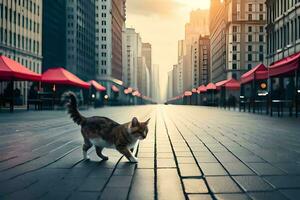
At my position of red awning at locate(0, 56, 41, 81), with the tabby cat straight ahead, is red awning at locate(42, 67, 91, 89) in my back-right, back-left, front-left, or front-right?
back-left

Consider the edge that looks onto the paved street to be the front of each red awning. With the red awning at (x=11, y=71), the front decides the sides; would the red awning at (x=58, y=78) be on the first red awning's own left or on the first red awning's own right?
on the first red awning's own left

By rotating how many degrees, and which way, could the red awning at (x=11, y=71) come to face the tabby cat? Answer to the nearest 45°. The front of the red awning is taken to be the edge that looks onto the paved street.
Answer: approximately 45° to its right

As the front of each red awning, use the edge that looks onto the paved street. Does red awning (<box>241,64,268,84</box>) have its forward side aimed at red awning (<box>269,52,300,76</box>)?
no

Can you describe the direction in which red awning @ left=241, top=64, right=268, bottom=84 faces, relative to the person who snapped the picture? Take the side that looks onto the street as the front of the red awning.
facing the viewer and to the left of the viewer

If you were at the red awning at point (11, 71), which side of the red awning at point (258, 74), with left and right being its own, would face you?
front

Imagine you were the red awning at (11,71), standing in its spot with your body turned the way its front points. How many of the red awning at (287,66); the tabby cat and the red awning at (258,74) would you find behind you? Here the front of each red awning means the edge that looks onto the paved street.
0

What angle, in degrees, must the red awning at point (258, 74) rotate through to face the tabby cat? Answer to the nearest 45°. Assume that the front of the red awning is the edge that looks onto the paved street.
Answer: approximately 45° to its left

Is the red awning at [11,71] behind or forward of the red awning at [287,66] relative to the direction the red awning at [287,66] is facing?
forward

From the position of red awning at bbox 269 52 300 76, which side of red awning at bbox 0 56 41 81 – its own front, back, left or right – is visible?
front

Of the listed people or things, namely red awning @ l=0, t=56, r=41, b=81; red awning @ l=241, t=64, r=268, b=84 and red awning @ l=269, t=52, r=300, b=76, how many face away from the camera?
0

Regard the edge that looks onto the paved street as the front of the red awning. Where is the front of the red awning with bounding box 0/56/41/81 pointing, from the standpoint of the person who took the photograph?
facing the viewer and to the right of the viewer

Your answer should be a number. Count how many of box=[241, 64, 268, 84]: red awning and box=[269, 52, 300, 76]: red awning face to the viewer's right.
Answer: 0

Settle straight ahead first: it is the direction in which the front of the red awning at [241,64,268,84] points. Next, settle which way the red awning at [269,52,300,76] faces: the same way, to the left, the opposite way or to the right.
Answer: the same way

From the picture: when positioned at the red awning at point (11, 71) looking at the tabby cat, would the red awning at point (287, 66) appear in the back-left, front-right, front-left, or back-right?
front-left
